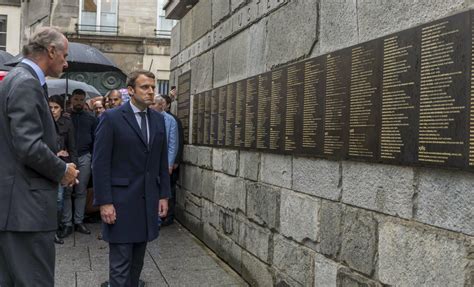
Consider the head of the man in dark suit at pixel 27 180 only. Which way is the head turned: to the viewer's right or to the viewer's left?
to the viewer's right

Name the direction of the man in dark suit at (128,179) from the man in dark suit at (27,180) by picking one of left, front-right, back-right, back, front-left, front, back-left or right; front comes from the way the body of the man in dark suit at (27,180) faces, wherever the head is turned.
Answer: front-left

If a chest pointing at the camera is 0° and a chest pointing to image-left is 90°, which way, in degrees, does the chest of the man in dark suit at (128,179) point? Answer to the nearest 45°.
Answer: approximately 315°

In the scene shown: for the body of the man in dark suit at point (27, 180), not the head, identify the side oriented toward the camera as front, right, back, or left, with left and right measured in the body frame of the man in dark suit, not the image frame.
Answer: right

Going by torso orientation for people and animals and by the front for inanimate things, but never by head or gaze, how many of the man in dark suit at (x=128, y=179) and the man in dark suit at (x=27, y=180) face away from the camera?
0

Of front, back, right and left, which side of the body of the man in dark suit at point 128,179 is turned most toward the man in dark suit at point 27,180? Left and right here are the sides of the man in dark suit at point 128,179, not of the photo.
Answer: right

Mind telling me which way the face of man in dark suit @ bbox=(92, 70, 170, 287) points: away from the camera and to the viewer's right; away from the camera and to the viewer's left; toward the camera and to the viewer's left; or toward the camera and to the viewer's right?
toward the camera and to the viewer's right
